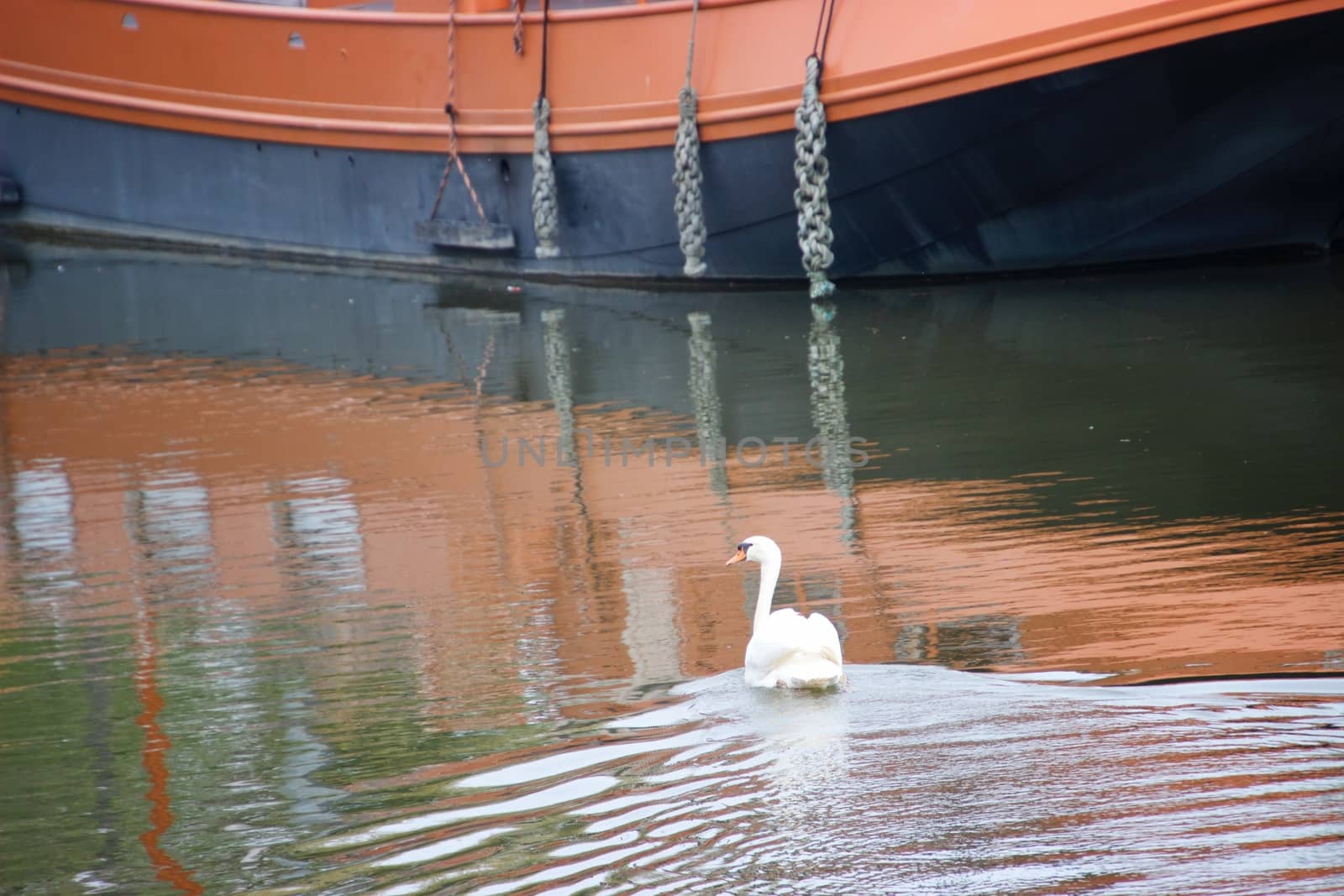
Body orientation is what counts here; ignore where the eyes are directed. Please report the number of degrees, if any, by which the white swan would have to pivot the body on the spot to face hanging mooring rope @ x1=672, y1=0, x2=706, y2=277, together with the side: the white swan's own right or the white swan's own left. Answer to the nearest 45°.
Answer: approximately 45° to the white swan's own right

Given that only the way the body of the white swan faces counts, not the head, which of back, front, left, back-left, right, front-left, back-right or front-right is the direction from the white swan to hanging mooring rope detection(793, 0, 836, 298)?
front-right

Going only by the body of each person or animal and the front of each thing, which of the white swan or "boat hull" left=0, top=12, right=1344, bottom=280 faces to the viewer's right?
the boat hull

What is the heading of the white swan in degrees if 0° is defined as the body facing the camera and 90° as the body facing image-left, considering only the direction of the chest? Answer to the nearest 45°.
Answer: approximately 135°

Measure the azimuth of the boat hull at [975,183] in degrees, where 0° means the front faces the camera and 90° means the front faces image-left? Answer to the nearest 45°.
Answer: approximately 270°

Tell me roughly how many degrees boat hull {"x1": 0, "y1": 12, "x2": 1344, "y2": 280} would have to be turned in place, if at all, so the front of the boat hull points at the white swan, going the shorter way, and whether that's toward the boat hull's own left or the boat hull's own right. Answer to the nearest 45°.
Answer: approximately 90° to the boat hull's own right

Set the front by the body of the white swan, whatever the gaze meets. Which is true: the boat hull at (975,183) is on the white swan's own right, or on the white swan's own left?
on the white swan's own right

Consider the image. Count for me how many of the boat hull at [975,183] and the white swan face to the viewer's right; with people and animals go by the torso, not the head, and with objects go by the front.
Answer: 1

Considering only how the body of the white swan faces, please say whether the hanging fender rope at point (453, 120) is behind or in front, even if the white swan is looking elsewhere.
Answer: in front
